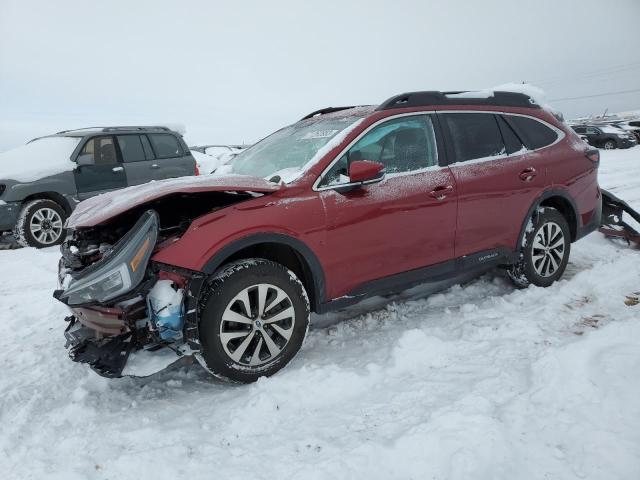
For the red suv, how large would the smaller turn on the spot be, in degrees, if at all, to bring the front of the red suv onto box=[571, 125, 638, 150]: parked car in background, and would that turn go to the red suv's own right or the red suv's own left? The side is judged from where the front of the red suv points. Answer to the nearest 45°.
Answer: approximately 180°

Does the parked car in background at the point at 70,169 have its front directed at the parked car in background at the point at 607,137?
no

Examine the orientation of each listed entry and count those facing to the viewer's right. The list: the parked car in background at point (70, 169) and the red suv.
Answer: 0

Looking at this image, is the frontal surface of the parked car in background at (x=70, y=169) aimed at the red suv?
no

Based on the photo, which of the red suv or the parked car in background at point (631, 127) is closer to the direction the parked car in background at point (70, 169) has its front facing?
the red suv

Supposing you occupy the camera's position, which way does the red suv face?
facing the viewer and to the left of the viewer

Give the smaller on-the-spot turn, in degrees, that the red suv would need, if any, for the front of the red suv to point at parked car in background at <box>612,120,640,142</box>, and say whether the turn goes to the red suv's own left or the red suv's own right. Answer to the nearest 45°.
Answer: approximately 180°

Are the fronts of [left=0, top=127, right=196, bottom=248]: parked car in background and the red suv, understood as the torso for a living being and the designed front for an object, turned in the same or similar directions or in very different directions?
same or similar directions
